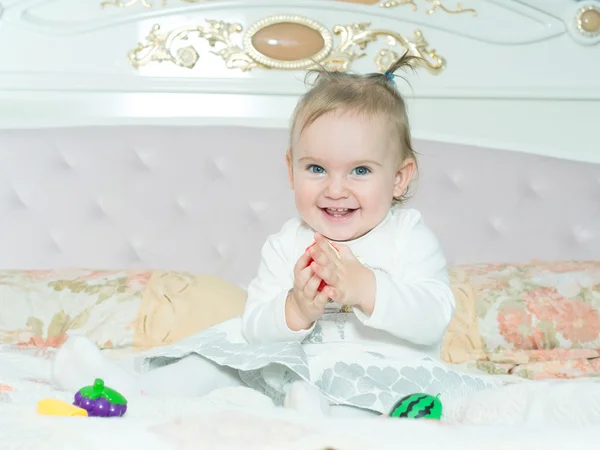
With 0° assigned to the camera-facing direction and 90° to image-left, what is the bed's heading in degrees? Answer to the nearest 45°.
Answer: approximately 0°
